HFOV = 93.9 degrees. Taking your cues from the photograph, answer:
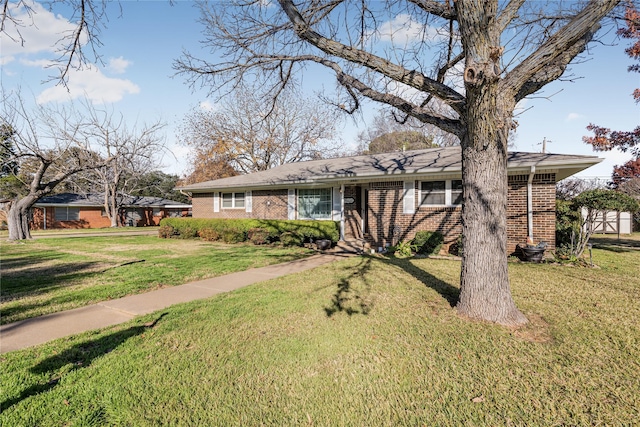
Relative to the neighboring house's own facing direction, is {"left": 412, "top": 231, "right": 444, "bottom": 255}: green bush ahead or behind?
ahead

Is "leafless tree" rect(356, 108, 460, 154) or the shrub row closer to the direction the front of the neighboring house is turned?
the shrub row

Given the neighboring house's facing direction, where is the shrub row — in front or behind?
in front

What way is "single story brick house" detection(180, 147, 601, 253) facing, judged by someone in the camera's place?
facing the viewer and to the left of the viewer

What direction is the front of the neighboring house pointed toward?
toward the camera

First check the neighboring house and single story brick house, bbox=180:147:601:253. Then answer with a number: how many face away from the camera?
0

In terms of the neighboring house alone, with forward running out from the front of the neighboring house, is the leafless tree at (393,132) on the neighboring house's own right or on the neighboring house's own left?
on the neighboring house's own left

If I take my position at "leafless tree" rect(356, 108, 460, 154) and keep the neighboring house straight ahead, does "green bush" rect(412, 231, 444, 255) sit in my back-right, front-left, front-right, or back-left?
front-left

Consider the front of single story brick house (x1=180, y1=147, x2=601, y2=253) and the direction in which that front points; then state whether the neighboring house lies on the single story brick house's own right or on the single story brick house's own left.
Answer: on the single story brick house's own right

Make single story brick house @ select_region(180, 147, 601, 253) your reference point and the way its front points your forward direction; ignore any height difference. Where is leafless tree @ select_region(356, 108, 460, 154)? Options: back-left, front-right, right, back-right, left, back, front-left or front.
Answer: back-right

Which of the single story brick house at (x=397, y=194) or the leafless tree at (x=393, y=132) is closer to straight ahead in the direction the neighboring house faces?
the single story brick house
